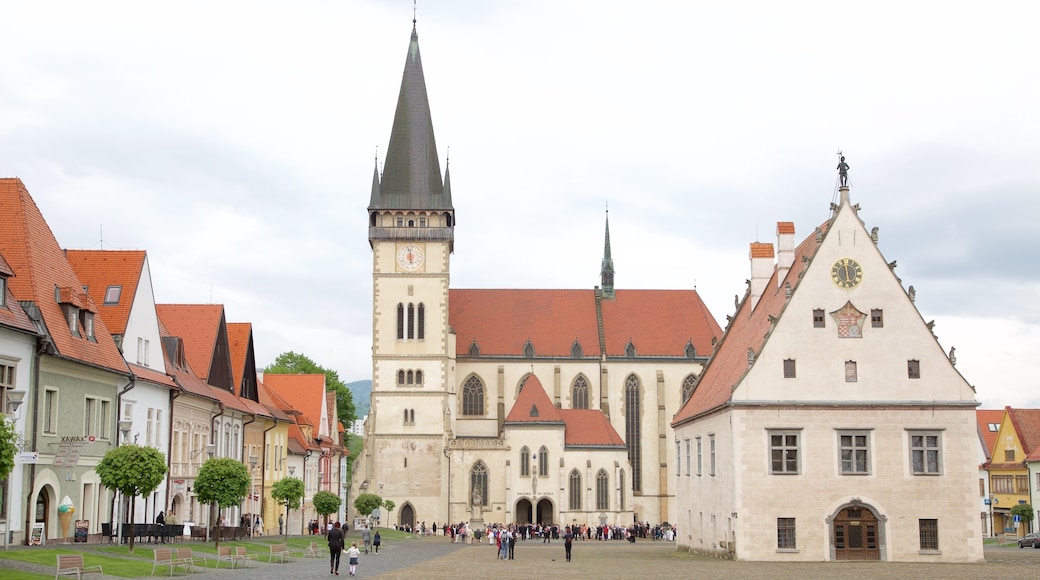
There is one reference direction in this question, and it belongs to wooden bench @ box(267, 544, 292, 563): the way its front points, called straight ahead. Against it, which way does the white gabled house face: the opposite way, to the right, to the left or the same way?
to the right

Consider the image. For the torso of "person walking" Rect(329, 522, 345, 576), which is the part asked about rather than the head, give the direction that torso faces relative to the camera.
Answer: away from the camera

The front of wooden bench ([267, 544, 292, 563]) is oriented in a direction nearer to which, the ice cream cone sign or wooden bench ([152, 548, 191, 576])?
the wooden bench

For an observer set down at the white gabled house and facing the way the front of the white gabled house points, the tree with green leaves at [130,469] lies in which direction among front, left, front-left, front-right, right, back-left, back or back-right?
front-right

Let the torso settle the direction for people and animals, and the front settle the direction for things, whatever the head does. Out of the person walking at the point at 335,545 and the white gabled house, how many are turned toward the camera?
1

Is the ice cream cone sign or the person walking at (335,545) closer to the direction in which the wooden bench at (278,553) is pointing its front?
the person walking

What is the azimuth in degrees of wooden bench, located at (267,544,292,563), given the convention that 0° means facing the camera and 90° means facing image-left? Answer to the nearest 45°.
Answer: approximately 315°

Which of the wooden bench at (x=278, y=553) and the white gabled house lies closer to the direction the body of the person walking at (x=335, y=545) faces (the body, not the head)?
the wooden bench
